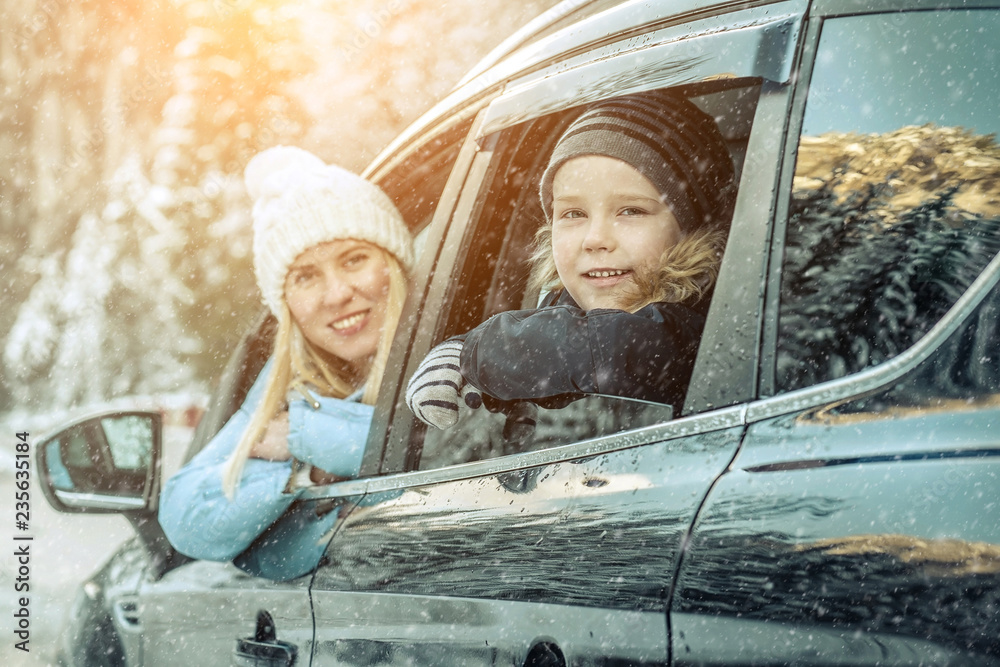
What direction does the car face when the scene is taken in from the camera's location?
facing away from the viewer and to the left of the viewer

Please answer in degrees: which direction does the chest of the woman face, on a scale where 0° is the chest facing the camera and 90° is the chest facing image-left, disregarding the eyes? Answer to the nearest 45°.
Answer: approximately 0°
